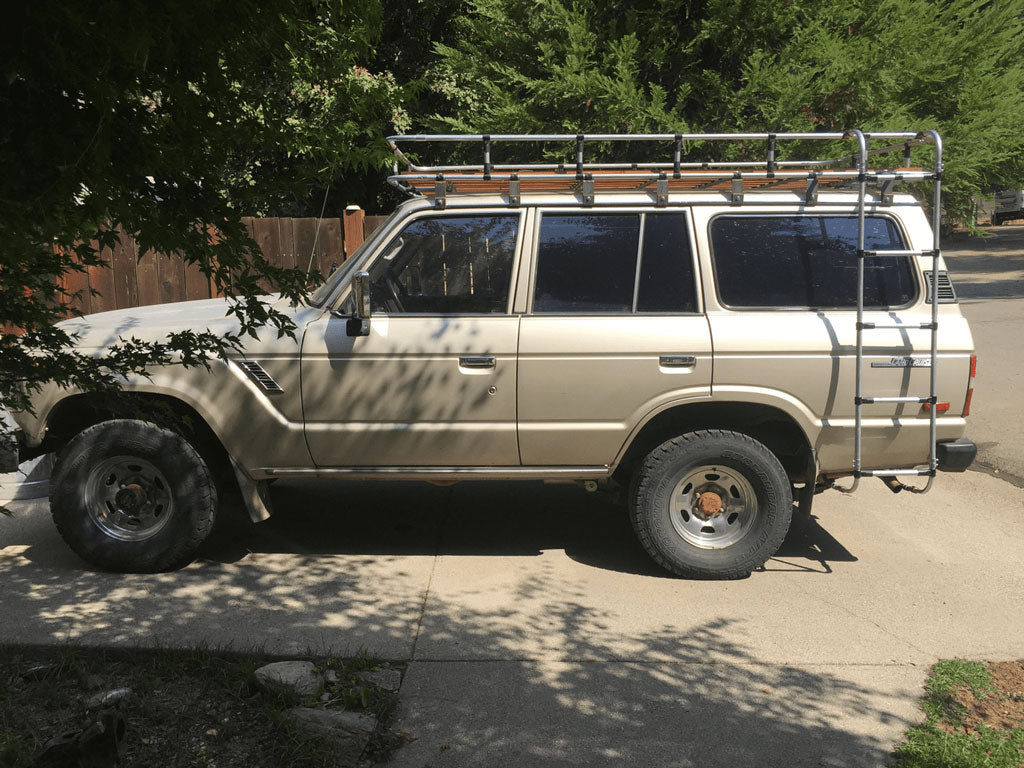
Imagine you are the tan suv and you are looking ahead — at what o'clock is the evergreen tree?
The evergreen tree is roughly at 4 o'clock from the tan suv.

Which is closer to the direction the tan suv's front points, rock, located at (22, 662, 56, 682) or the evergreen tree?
the rock

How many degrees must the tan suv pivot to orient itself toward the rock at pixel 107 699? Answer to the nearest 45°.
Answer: approximately 45° to its left

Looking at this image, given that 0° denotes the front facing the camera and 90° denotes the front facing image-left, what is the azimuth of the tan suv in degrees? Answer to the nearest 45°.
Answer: approximately 90°

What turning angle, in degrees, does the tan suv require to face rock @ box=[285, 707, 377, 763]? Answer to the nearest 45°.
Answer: approximately 45° to its left

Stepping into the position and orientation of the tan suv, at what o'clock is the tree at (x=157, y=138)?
The tree is roughly at 10 o'clock from the tan suv.

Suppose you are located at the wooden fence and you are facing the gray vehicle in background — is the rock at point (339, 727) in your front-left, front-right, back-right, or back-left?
back-right

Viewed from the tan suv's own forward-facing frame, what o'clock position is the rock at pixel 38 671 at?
The rock is roughly at 11 o'clock from the tan suv.

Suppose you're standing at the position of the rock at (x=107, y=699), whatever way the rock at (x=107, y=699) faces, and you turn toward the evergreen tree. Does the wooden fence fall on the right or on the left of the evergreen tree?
left
